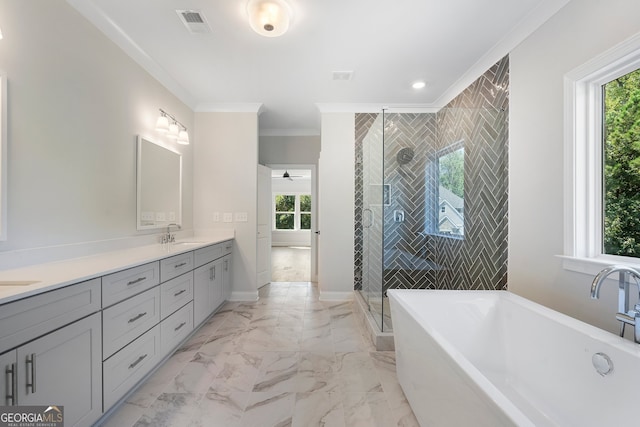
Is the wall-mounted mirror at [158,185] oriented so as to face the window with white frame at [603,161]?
yes

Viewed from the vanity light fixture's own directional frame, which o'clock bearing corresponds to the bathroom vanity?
The bathroom vanity is roughly at 2 o'clock from the vanity light fixture.

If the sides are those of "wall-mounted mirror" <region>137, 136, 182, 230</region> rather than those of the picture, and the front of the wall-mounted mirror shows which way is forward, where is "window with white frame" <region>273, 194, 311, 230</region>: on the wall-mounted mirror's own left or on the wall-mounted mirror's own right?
on the wall-mounted mirror's own left

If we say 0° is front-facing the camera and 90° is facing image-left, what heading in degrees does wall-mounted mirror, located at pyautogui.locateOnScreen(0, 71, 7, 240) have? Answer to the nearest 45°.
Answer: approximately 270°

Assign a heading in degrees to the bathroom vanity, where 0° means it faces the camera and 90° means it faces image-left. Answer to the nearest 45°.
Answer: approximately 315°

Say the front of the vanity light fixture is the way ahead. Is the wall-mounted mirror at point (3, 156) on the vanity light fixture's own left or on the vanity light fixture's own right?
on the vanity light fixture's own right
